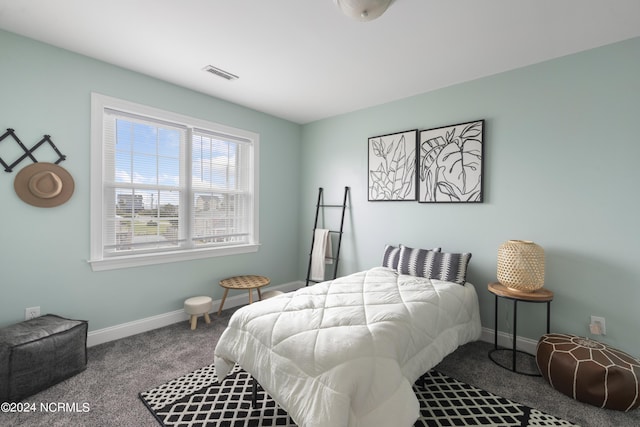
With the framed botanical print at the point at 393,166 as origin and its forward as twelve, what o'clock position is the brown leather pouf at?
The brown leather pouf is roughly at 9 o'clock from the framed botanical print.

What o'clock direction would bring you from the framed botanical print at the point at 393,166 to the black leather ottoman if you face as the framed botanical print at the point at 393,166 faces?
The black leather ottoman is roughly at 12 o'clock from the framed botanical print.

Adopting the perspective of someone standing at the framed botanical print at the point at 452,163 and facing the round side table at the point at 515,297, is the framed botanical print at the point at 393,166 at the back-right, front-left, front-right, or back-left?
back-right

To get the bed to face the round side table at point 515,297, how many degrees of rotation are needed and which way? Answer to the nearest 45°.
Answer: approximately 180°

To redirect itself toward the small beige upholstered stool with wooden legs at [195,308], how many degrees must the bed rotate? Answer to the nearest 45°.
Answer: approximately 90° to its right

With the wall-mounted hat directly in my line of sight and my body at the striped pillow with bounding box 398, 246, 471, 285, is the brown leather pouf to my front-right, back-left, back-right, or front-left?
back-left

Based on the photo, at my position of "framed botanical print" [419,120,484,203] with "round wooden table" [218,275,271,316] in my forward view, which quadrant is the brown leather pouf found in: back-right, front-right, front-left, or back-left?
back-left

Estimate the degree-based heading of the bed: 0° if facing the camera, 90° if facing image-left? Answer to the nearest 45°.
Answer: approximately 45°

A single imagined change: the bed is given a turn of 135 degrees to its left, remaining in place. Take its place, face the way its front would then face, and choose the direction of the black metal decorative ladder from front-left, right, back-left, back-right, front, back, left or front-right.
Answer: left
